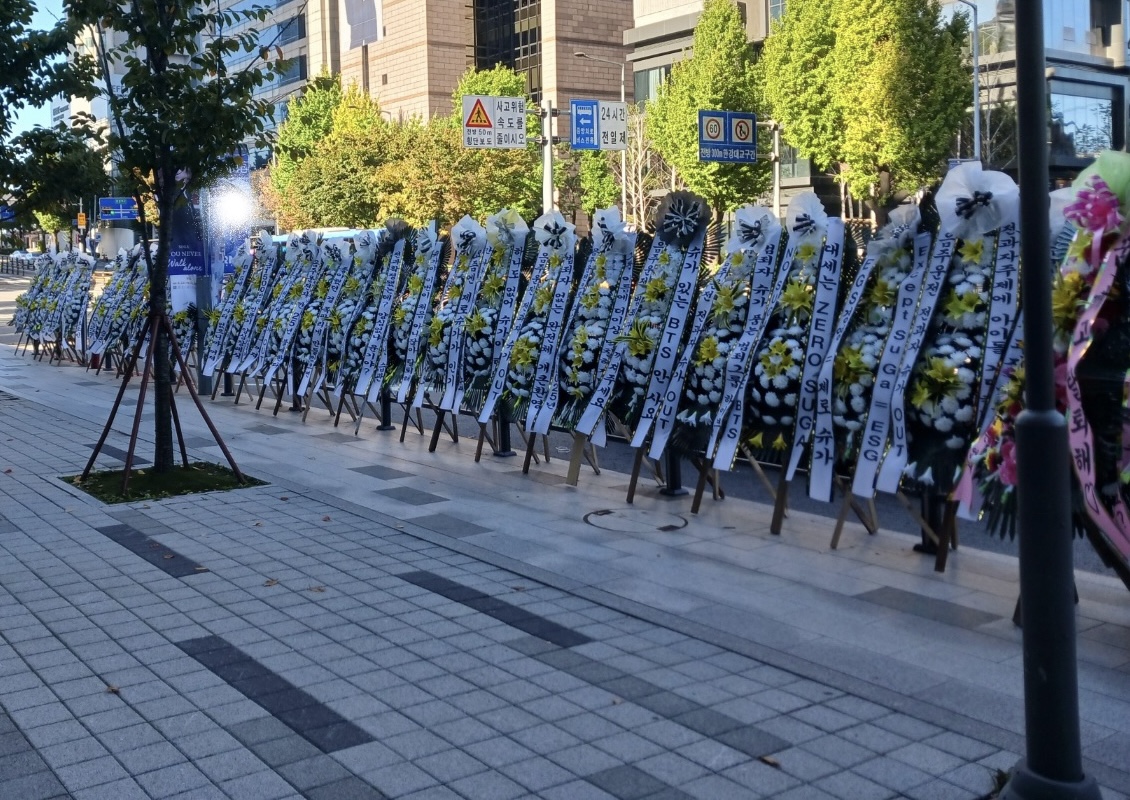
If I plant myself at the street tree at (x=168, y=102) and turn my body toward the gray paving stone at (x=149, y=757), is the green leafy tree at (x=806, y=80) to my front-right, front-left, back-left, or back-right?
back-left

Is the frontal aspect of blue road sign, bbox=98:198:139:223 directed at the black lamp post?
yes

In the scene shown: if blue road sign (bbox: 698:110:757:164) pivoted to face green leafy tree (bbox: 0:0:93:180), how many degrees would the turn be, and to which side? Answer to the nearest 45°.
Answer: approximately 45° to its right

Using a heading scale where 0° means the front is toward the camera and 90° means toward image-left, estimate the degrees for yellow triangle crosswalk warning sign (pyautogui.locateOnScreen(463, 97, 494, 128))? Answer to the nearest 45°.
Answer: approximately 0°

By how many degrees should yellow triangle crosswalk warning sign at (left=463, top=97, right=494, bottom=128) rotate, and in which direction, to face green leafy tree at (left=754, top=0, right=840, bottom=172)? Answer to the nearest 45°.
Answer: approximately 135° to its left

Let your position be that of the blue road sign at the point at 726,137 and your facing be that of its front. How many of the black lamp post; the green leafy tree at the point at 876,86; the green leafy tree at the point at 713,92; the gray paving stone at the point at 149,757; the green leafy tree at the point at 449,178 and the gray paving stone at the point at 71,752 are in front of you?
3

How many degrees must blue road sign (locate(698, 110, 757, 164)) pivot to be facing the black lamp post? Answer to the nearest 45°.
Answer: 0° — it already faces it

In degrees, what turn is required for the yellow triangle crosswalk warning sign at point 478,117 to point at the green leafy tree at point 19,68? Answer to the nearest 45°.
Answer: approximately 45° to its right

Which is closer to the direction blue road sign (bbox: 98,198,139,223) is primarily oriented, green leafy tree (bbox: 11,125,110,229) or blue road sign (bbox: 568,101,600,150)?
the green leafy tree

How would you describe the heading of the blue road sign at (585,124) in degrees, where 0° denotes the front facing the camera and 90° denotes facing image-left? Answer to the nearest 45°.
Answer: approximately 0°
